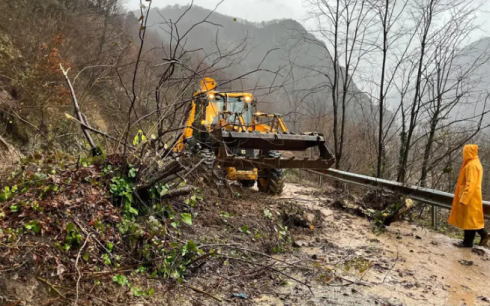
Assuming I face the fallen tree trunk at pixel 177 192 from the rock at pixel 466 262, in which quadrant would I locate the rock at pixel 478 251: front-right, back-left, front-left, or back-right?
back-right

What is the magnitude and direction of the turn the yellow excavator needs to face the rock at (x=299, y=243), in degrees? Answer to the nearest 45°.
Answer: approximately 45° to its right

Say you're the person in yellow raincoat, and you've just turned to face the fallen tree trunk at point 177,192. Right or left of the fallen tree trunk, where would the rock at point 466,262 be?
left

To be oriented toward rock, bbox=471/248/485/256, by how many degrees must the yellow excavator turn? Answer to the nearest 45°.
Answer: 0° — it already faces it

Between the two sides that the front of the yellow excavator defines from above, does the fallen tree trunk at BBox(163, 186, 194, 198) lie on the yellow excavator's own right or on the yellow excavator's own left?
on the yellow excavator's own right

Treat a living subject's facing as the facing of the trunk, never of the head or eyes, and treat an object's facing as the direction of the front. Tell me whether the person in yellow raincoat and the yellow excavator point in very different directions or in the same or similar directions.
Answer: very different directions

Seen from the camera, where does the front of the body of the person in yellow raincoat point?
to the viewer's left

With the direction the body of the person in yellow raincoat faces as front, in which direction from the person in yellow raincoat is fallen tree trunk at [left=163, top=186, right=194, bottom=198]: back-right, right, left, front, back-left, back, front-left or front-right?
front-left

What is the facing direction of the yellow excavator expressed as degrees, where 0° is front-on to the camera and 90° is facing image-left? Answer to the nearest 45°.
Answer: approximately 315°

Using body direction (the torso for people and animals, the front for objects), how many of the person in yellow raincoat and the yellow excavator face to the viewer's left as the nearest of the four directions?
1

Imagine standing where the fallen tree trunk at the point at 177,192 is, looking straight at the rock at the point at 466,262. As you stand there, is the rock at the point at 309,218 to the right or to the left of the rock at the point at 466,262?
left
